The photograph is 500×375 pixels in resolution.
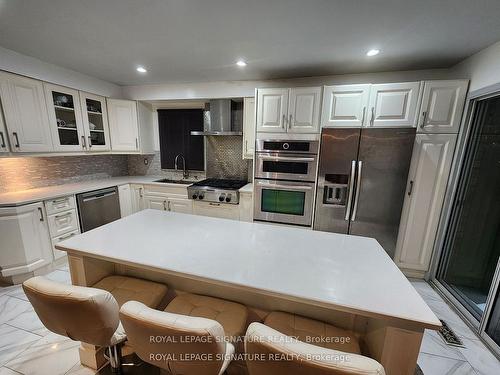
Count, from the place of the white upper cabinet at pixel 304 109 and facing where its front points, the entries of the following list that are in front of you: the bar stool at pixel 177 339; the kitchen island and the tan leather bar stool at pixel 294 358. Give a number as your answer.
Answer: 3

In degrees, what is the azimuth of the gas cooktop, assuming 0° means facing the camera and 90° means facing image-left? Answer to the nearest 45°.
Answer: approximately 0°

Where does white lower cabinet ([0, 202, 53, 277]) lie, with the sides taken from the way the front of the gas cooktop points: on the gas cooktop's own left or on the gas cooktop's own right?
on the gas cooktop's own right

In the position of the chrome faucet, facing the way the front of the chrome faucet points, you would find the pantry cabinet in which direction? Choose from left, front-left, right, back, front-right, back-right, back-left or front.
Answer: left

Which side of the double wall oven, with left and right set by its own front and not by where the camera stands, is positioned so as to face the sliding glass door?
left

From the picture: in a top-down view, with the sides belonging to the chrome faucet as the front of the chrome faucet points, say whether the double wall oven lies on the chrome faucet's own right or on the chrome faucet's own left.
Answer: on the chrome faucet's own left

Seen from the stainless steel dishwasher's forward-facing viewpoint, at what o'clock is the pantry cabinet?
The pantry cabinet is roughly at 12 o'clock from the stainless steel dishwasher.

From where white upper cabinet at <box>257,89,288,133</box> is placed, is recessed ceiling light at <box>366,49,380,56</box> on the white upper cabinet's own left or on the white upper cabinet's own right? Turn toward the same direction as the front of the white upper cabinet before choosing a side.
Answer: on the white upper cabinet's own left

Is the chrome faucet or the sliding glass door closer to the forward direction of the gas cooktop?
the sliding glass door

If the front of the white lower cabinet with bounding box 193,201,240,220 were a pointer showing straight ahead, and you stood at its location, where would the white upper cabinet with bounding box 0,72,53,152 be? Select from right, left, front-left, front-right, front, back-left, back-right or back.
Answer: right

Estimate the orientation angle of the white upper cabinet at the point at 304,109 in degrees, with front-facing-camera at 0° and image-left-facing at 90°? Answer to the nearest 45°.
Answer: approximately 0°
